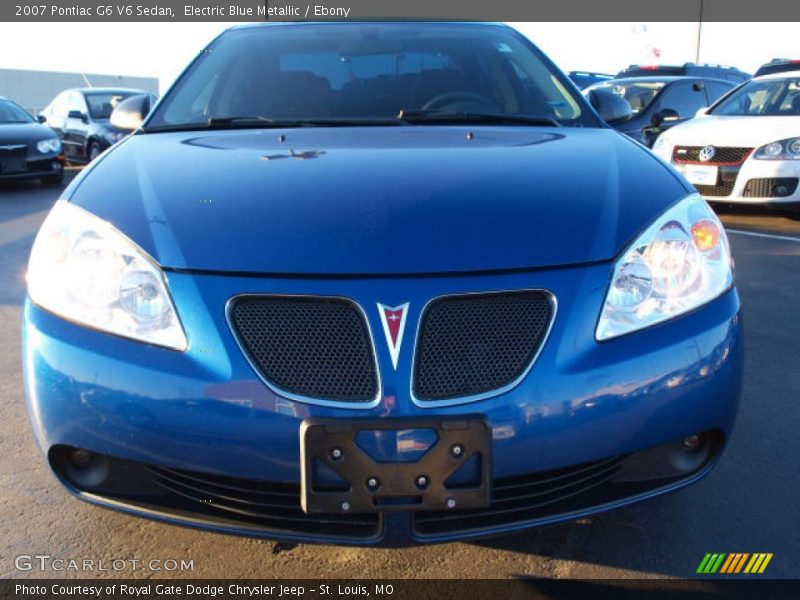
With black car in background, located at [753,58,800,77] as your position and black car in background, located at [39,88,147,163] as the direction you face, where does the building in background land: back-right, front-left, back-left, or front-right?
front-right

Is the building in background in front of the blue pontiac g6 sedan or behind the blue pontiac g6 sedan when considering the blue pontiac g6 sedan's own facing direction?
behind

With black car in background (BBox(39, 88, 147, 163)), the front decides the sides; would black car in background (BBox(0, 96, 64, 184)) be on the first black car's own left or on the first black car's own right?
on the first black car's own right

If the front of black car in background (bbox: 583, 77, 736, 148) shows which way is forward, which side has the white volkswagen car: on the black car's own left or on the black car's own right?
on the black car's own left

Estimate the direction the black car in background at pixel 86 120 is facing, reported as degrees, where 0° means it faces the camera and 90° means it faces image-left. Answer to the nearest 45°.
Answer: approximately 315°

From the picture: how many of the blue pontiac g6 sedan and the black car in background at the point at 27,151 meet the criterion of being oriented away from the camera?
0

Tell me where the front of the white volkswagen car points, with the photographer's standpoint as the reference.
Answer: facing the viewer and to the left of the viewer

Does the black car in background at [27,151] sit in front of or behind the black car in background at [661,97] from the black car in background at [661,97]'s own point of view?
in front

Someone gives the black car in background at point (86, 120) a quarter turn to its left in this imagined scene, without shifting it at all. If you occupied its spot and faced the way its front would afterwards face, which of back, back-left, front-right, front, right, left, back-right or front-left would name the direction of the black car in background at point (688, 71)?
front-right

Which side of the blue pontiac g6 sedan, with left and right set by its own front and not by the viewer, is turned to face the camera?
front

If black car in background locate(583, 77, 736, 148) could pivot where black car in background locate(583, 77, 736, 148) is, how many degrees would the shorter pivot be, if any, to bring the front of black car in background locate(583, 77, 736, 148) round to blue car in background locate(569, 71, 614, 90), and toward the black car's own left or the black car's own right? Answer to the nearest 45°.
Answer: approximately 135° to the black car's own right

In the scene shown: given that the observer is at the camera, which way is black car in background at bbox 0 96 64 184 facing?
facing the viewer and to the right of the viewer

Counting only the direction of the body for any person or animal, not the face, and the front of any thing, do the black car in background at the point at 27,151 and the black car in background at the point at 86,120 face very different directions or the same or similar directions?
same or similar directions
